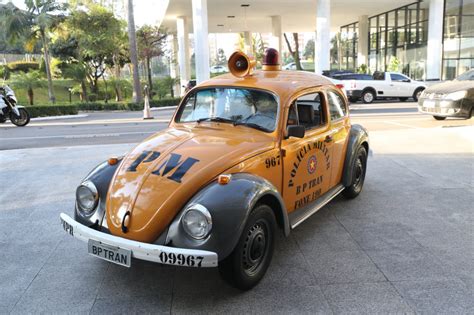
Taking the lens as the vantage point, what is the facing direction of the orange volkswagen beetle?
facing the viewer and to the left of the viewer

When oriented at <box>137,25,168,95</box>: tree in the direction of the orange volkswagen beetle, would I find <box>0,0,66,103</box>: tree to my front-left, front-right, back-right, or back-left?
front-right

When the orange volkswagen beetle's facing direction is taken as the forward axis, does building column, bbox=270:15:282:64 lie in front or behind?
behind

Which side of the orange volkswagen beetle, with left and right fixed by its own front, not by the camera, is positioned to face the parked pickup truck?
back

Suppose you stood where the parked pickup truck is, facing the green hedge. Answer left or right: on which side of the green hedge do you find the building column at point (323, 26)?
right

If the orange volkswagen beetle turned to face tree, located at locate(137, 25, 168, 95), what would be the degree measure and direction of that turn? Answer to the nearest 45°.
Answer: approximately 135° to its right

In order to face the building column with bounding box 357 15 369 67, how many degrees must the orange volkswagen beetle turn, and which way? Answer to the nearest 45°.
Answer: approximately 135° to its right
